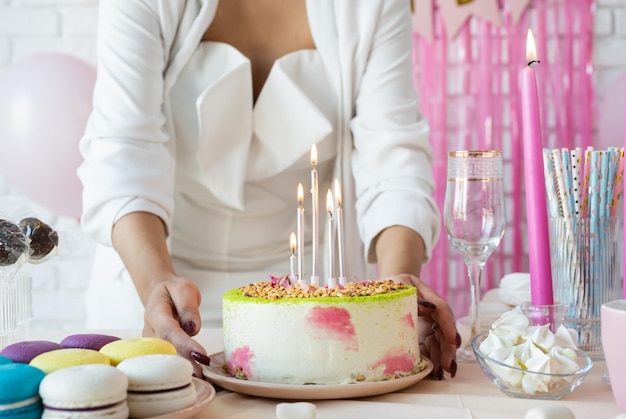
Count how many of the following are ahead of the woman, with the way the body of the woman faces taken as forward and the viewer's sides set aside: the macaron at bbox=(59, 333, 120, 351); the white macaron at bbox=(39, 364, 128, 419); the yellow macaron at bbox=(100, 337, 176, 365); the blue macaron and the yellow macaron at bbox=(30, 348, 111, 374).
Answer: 5

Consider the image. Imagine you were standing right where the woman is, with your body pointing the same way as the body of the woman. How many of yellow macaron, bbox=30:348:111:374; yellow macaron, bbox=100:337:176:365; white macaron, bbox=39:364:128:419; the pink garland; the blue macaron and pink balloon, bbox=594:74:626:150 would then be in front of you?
4

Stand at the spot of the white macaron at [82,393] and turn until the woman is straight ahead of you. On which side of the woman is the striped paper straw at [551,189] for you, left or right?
right

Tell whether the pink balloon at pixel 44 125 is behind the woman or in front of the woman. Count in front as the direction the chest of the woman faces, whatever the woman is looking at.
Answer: behind

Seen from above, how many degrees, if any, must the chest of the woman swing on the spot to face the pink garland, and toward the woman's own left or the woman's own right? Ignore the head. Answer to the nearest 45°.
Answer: approximately 135° to the woman's own left

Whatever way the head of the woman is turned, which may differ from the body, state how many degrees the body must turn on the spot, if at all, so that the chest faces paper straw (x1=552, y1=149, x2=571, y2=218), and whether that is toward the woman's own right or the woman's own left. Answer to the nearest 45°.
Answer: approximately 45° to the woman's own left

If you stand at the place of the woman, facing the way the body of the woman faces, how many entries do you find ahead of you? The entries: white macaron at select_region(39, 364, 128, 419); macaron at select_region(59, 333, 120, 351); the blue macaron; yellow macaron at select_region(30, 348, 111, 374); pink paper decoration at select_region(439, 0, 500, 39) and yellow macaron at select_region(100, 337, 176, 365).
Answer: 5

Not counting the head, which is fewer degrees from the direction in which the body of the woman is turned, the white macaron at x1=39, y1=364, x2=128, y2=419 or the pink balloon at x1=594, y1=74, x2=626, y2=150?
the white macaron

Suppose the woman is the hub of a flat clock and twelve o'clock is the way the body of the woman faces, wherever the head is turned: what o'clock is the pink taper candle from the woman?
The pink taper candle is roughly at 11 o'clock from the woman.

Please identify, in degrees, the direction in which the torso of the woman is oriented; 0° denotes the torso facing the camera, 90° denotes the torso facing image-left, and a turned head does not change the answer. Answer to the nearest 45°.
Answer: approximately 0°

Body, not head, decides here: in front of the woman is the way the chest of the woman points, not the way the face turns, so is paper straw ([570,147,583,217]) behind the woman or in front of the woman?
in front

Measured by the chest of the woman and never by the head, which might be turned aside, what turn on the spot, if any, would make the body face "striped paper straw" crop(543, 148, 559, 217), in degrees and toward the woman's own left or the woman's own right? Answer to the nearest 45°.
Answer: approximately 45° to the woman's own left

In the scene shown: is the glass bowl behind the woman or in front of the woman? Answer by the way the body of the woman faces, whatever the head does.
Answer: in front

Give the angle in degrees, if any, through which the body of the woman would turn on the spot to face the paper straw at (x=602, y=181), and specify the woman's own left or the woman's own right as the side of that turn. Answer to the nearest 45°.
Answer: approximately 45° to the woman's own left

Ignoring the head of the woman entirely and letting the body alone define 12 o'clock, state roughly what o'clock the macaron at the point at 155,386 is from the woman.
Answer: The macaron is roughly at 12 o'clock from the woman.

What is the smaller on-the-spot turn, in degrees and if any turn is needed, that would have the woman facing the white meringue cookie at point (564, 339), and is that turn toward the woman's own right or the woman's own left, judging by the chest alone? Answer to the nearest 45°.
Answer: approximately 45° to the woman's own left

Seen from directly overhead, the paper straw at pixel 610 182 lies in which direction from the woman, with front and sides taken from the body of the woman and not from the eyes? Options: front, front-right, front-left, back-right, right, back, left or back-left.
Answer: front-left
